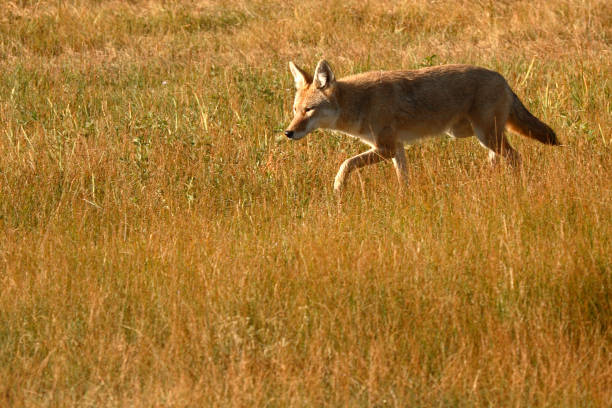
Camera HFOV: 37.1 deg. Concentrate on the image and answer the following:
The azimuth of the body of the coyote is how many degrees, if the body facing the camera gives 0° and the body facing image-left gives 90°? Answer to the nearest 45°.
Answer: approximately 90°
